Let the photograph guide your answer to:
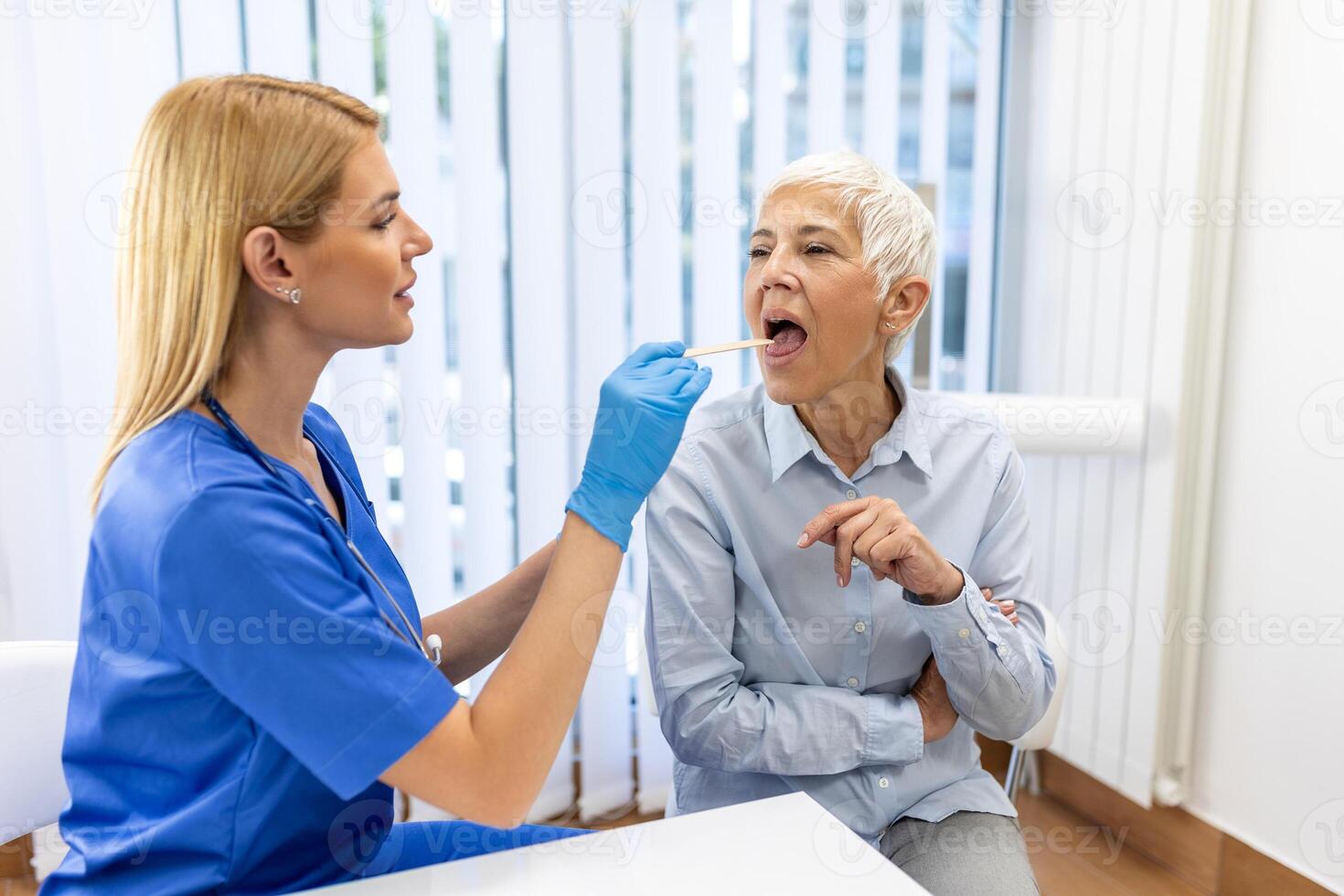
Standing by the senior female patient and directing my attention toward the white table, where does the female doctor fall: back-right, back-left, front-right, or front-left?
front-right

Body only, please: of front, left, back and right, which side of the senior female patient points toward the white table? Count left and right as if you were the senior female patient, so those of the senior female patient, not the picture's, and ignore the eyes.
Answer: front

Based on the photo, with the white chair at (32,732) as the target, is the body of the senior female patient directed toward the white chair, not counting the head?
no

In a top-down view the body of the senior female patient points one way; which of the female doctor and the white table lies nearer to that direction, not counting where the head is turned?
the white table

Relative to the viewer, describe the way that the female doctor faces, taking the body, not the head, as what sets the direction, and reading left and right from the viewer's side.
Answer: facing to the right of the viewer

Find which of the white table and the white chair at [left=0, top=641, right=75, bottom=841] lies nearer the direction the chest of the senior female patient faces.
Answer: the white table

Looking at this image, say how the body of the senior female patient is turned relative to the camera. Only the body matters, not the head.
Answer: toward the camera

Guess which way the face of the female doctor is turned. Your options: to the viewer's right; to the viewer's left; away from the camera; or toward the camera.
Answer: to the viewer's right

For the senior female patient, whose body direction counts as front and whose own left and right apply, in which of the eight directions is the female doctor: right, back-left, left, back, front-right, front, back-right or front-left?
front-right

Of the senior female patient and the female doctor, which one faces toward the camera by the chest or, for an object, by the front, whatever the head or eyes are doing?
the senior female patient

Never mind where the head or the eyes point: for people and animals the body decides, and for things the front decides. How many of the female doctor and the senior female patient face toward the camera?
1

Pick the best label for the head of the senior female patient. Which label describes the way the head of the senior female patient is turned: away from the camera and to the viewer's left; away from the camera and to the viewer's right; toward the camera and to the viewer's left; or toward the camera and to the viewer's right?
toward the camera and to the viewer's left
